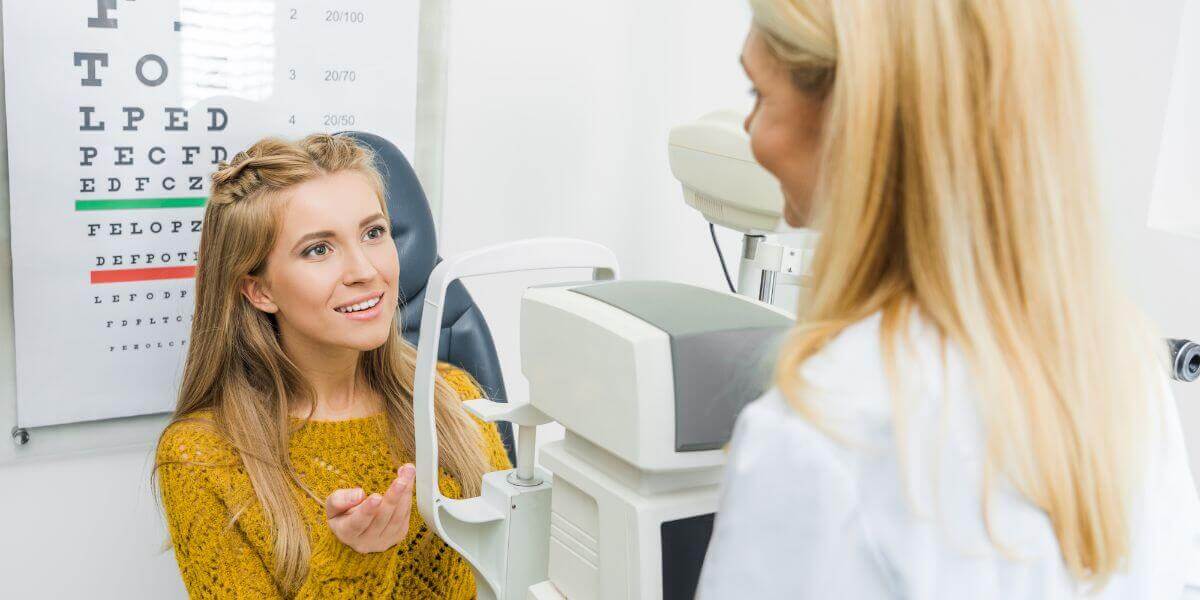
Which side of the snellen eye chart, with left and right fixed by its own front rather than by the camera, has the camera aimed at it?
front
